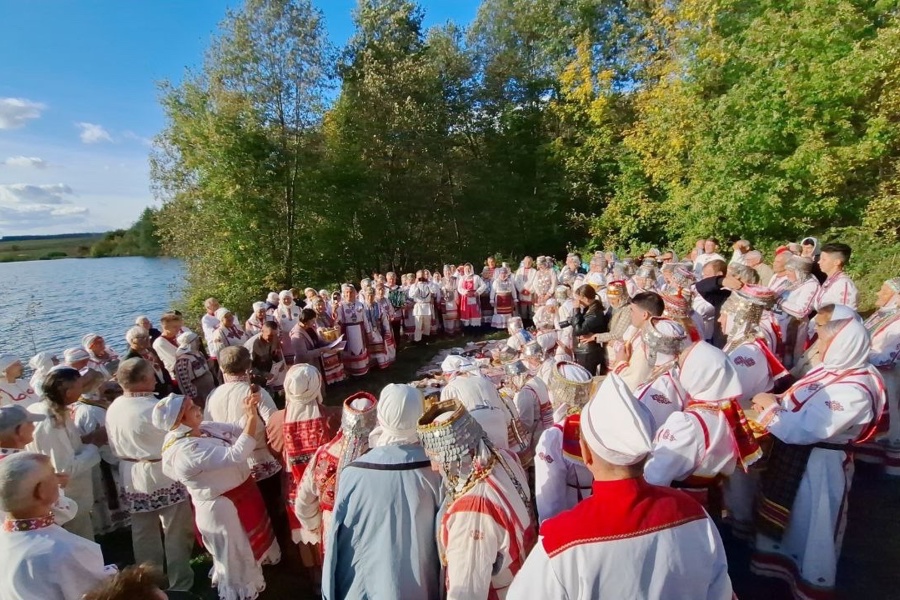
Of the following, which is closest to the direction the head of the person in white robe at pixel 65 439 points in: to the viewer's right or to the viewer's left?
to the viewer's right

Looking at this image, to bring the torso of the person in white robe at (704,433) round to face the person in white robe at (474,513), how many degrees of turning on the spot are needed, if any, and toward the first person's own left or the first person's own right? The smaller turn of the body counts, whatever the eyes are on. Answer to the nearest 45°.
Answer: approximately 90° to the first person's own left

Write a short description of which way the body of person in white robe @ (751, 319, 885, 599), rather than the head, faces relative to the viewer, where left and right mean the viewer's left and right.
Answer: facing to the left of the viewer

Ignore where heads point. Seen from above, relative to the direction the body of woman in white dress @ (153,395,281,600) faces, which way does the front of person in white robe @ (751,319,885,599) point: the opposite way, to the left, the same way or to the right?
to the left

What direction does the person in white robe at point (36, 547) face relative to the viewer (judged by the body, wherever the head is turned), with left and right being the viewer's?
facing away from the viewer and to the right of the viewer

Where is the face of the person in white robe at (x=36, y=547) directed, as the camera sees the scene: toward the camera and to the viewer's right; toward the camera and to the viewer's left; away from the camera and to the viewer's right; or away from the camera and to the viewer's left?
away from the camera and to the viewer's right

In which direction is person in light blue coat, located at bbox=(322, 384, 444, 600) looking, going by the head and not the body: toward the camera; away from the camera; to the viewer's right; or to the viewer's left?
away from the camera

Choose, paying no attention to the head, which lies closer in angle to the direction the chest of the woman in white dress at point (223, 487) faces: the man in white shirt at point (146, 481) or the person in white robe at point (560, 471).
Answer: the person in white robe

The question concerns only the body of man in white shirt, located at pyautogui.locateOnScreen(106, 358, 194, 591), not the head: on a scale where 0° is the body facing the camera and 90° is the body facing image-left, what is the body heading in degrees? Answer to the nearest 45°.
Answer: approximately 225°
